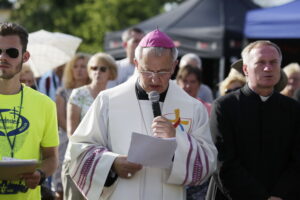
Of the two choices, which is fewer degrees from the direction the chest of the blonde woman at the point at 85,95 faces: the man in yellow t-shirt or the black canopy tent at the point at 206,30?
the man in yellow t-shirt

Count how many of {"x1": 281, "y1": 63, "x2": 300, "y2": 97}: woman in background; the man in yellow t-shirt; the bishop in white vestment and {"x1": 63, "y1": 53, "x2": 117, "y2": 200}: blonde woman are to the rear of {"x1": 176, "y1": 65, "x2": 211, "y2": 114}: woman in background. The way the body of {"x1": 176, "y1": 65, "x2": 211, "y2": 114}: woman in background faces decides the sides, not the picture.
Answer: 1

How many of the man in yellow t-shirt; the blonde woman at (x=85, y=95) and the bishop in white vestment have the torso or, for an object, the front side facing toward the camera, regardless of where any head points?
3

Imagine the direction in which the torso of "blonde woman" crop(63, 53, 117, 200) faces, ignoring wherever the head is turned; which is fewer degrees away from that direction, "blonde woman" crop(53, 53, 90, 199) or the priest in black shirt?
the priest in black shirt

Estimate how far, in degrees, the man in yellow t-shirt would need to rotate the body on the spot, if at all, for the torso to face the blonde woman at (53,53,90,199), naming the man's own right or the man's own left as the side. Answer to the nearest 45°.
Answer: approximately 180°

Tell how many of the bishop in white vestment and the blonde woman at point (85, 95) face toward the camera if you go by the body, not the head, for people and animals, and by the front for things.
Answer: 2

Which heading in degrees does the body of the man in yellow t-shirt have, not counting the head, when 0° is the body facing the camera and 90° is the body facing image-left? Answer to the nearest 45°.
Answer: approximately 0°

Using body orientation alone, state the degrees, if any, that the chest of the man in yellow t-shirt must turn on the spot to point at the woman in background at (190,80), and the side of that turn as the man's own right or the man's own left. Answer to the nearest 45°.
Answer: approximately 135° to the man's own left

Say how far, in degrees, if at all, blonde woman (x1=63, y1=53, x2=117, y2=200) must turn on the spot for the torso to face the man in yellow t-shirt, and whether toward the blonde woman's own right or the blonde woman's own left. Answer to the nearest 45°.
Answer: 0° — they already face them
